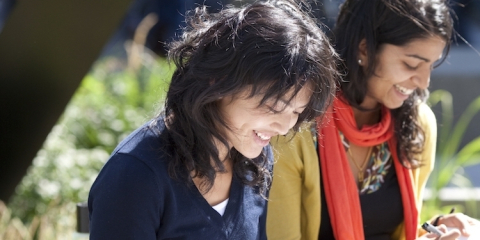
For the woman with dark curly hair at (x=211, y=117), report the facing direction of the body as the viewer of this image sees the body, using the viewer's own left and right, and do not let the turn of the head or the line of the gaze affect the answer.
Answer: facing the viewer and to the right of the viewer

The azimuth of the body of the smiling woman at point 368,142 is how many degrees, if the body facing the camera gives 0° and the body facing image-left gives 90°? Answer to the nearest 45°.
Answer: approximately 315°

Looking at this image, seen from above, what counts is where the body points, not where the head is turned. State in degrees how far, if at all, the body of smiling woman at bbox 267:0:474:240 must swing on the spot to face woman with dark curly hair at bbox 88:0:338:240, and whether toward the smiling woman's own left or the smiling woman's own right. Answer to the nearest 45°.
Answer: approximately 90° to the smiling woman's own right

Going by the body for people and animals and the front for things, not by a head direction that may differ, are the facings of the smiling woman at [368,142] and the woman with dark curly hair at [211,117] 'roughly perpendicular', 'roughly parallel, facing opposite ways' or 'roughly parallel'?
roughly parallel

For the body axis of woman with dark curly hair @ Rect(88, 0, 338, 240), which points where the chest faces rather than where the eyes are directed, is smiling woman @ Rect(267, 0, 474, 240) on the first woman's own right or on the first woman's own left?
on the first woman's own left

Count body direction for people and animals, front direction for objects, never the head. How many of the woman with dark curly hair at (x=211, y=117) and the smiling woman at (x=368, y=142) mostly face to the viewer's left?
0

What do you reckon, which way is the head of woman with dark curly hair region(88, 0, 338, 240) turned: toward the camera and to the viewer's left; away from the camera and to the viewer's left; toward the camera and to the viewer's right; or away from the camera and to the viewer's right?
toward the camera and to the viewer's right
